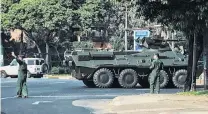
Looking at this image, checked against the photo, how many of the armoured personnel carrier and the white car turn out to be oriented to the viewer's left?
1

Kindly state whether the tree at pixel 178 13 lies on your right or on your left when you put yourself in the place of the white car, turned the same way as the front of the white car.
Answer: on your left

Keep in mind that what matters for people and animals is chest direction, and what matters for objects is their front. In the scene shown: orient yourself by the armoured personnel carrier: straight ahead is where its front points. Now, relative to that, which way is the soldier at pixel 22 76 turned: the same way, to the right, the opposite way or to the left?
the opposite way
